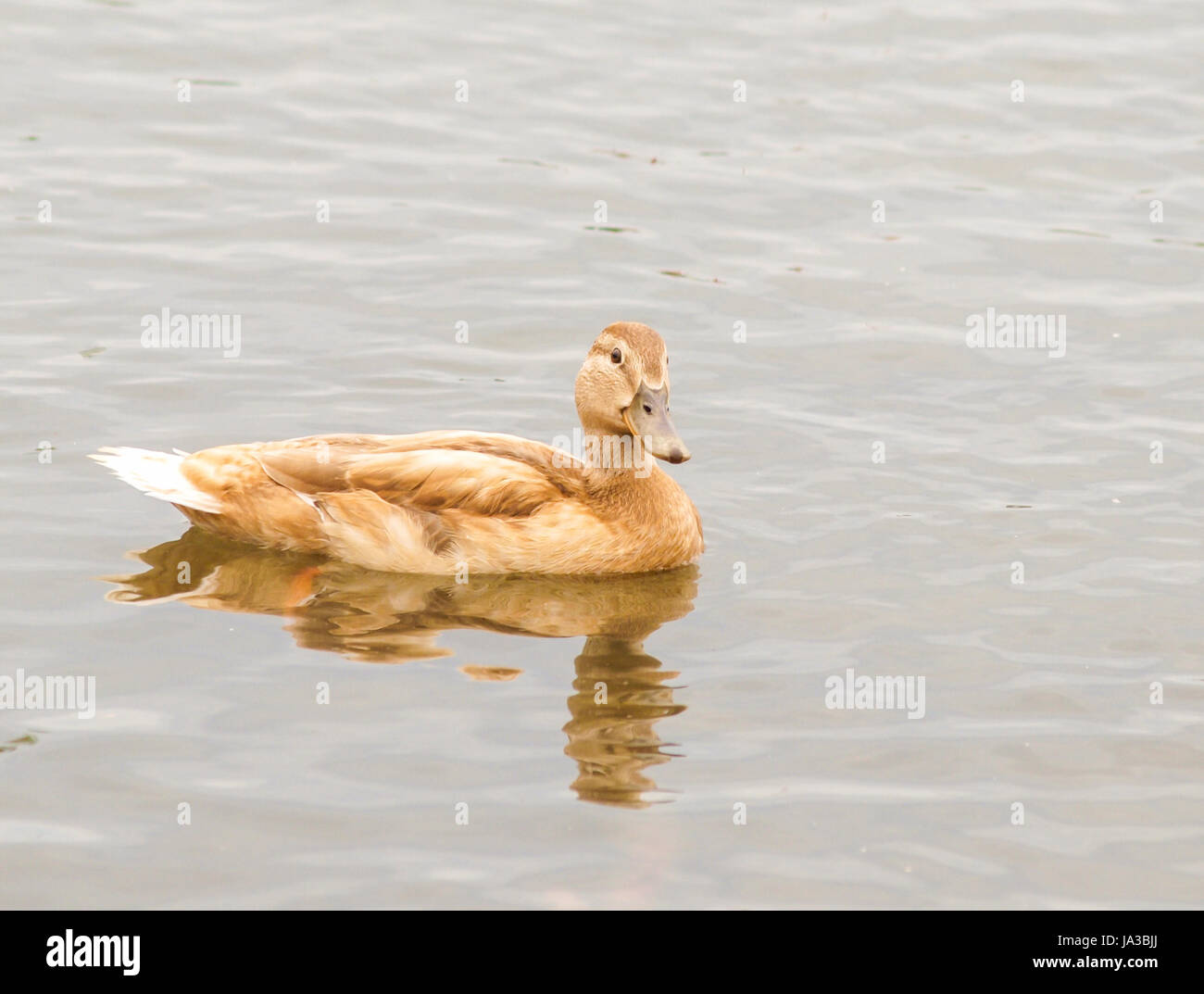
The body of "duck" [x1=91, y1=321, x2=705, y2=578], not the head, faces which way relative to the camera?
to the viewer's right
